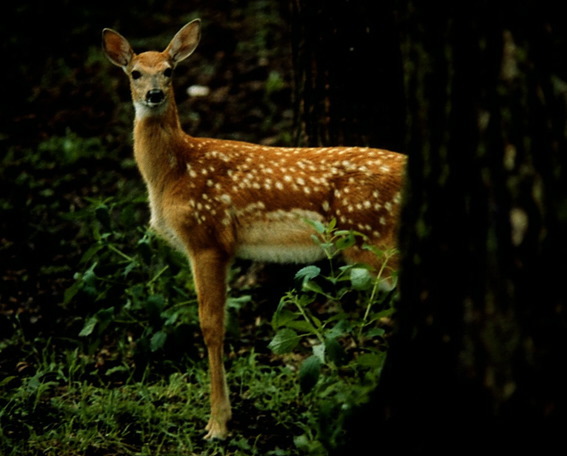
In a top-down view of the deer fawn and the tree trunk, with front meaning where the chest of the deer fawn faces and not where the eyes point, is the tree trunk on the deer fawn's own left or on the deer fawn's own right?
on the deer fawn's own left

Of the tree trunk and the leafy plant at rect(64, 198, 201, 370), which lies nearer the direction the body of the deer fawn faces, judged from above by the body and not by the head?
the leafy plant

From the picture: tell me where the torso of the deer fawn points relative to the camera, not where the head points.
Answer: to the viewer's left

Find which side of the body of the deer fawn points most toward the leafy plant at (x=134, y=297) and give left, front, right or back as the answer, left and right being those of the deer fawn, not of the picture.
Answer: front

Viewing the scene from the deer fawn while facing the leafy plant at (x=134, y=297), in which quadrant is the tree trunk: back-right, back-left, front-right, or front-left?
back-left
